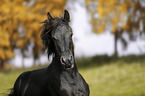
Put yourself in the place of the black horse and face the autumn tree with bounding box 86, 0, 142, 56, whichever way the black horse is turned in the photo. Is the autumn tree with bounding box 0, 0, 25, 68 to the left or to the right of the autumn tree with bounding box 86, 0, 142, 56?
left

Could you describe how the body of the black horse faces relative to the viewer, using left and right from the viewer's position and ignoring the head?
facing the viewer and to the right of the viewer

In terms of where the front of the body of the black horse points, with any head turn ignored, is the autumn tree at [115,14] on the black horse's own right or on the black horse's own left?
on the black horse's own left

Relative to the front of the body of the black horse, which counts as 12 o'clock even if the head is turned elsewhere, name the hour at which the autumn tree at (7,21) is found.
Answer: The autumn tree is roughly at 7 o'clock from the black horse.
